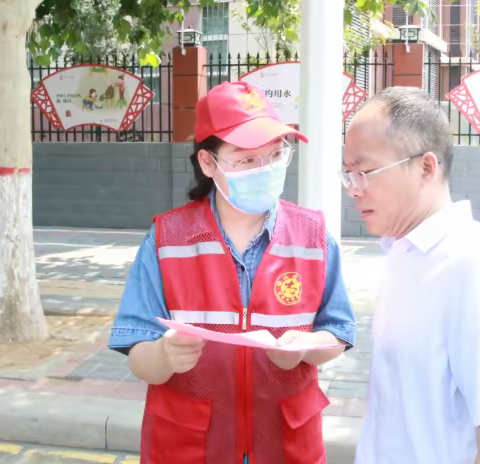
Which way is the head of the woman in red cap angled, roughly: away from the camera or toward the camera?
toward the camera

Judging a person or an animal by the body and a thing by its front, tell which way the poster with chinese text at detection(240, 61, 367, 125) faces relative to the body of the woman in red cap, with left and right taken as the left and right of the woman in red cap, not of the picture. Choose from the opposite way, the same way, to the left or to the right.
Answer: the same way

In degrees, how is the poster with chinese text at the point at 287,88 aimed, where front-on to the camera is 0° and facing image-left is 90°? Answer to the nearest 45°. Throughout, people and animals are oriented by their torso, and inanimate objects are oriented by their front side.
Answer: approximately 0°

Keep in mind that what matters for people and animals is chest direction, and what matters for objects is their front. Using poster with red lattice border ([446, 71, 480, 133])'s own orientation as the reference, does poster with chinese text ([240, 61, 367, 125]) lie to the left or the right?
on its right

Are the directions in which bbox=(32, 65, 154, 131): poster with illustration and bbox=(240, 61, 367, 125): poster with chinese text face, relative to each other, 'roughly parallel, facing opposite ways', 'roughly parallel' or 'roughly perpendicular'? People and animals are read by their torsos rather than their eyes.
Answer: roughly parallel

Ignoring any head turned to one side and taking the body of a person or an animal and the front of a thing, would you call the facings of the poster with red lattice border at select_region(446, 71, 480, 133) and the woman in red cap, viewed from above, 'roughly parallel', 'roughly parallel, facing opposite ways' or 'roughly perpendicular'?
roughly parallel

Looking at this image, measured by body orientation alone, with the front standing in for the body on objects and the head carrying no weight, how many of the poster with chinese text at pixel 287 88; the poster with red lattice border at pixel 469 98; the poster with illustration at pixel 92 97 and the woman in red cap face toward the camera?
4

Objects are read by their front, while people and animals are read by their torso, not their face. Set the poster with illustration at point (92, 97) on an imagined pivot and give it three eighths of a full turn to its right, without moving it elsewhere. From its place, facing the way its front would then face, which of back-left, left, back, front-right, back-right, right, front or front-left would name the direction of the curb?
back-left

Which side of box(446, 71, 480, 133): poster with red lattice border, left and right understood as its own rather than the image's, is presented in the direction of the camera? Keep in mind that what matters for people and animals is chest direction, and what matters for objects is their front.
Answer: front

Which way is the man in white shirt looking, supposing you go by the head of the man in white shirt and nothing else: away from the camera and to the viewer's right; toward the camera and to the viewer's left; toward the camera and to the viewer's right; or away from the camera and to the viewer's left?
toward the camera and to the viewer's left

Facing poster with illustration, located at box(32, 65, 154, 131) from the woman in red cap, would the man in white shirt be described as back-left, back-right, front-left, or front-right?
back-right

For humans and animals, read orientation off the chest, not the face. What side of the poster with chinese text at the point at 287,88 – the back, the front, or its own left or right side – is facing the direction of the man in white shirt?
front

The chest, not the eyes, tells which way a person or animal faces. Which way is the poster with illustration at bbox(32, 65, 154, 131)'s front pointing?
toward the camera

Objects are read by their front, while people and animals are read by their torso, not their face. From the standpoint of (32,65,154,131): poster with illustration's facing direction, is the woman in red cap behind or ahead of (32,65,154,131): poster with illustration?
ahead

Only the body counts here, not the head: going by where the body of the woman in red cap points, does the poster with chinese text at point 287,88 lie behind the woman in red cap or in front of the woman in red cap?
behind

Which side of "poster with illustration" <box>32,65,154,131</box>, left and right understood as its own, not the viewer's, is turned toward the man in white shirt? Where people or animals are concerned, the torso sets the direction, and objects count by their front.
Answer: front

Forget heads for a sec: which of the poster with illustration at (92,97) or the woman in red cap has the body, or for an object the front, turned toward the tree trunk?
the poster with illustration
